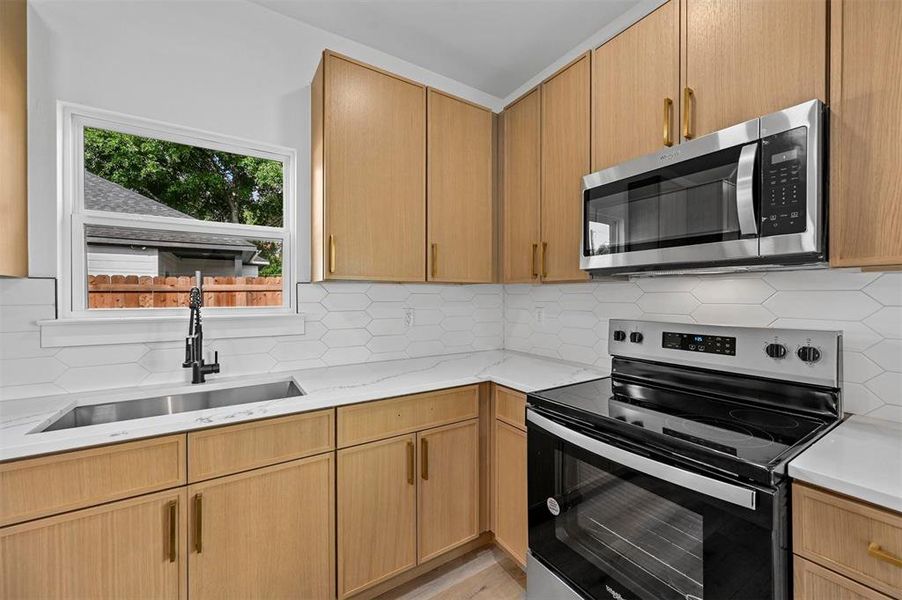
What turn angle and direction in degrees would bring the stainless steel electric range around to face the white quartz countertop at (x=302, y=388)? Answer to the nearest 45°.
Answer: approximately 45° to its right

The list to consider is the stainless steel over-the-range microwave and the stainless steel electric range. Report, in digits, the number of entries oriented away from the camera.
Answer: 0

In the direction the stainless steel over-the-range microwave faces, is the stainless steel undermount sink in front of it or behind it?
in front

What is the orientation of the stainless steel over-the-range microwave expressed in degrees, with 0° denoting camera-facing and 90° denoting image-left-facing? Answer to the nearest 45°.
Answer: approximately 45°

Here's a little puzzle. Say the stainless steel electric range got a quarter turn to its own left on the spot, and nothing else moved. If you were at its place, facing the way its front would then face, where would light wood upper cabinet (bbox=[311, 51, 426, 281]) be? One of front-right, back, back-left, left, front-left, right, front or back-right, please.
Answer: back-right

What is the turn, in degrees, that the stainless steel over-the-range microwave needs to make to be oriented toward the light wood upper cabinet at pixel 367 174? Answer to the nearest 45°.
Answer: approximately 45° to its right
